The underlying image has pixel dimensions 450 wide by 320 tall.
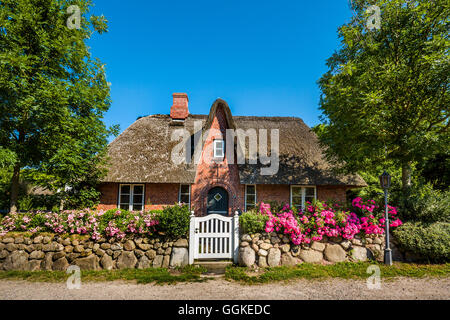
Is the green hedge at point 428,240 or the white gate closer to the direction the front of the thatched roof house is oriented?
the white gate

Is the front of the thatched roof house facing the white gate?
yes

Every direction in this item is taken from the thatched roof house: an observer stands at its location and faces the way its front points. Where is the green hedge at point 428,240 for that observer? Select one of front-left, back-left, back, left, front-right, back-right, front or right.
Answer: front-left

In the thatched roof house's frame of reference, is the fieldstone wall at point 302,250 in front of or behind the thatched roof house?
in front

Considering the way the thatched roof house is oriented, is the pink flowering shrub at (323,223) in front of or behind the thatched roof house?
in front

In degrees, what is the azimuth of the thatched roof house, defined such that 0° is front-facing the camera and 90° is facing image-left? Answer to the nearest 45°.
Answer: approximately 0°

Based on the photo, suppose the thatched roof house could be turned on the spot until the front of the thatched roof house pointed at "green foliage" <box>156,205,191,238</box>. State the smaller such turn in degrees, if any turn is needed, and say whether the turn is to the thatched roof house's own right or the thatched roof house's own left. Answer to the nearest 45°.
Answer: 0° — it already faces it
